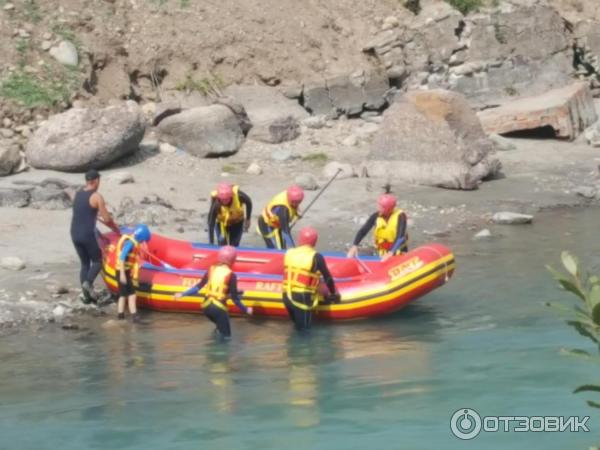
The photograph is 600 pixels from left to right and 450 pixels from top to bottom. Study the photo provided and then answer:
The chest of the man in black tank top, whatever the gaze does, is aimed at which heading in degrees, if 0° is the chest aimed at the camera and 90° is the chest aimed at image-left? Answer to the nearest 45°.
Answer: approximately 225°

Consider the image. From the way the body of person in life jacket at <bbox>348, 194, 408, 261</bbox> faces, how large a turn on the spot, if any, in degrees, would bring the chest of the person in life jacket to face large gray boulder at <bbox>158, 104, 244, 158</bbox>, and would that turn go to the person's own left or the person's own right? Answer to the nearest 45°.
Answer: approximately 90° to the person's own right

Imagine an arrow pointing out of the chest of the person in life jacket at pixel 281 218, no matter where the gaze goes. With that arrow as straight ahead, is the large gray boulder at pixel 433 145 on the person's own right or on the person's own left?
on the person's own left

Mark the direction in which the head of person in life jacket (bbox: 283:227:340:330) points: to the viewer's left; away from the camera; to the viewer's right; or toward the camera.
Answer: away from the camera

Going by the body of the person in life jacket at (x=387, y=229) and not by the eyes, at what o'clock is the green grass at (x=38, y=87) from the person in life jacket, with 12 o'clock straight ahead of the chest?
The green grass is roughly at 3 o'clock from the person in life jacket.

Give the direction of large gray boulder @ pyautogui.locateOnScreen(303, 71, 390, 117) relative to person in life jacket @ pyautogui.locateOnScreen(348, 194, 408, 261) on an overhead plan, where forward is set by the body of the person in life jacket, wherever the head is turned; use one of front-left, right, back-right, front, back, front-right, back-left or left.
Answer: back-right

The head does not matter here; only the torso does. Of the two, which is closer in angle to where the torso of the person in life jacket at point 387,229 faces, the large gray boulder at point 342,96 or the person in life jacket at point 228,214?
the person in life jacket

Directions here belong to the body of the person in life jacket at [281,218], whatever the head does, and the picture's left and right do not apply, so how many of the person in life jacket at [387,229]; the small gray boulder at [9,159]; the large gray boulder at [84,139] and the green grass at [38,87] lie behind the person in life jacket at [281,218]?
3

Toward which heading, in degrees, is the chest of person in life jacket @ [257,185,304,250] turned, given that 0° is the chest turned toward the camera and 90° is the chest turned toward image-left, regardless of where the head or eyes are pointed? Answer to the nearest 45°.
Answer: approximately 315°

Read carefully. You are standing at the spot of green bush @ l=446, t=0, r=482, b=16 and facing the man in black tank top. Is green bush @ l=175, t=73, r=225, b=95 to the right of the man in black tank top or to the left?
right

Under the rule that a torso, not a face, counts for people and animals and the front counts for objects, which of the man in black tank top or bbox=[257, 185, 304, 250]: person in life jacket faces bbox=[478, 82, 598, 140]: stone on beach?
the man in black tank top

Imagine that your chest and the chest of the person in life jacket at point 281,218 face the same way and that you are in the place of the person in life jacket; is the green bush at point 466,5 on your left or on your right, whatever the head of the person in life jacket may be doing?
on your left
